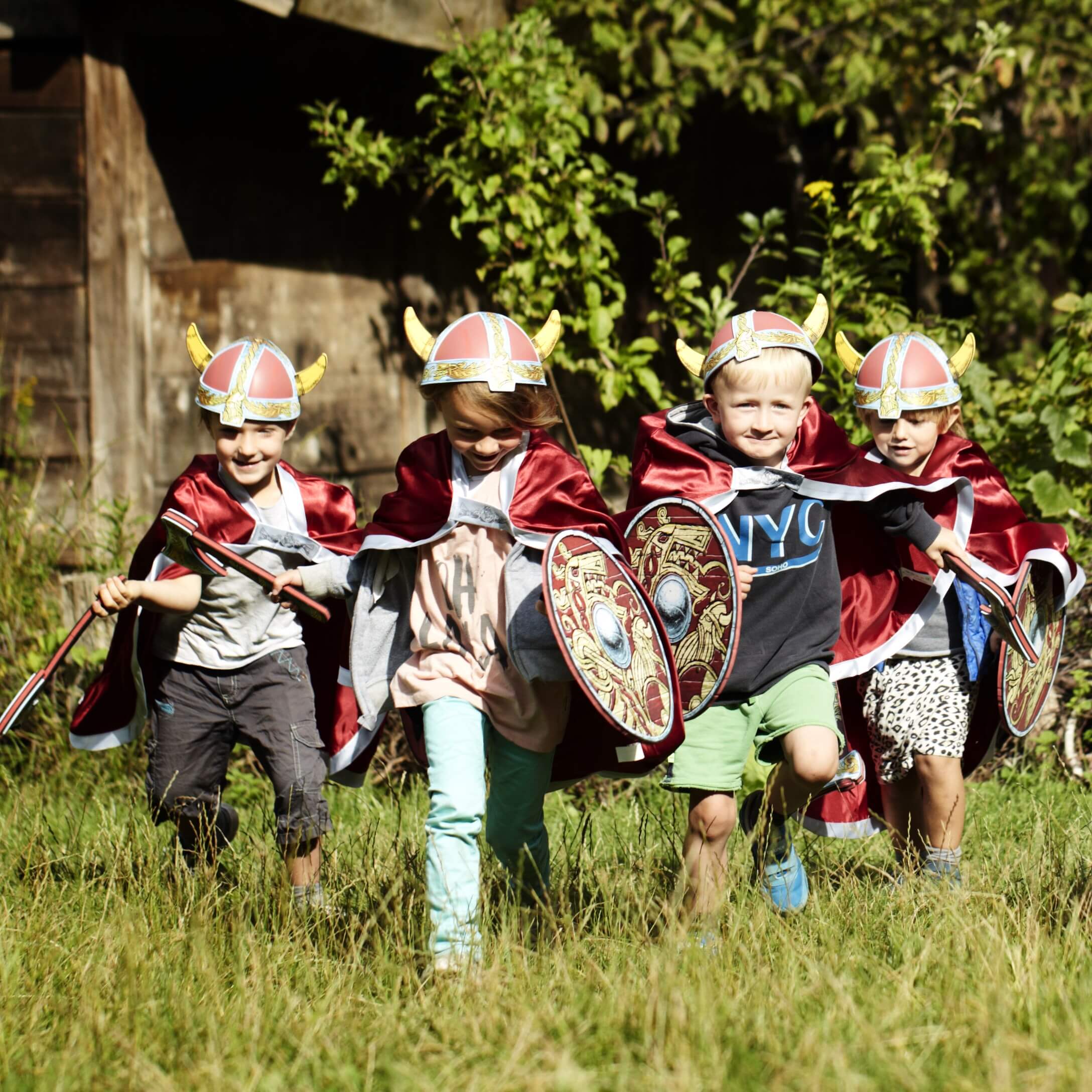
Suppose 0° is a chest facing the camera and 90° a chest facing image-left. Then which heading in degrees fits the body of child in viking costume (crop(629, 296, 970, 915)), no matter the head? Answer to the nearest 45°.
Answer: approximately 0°

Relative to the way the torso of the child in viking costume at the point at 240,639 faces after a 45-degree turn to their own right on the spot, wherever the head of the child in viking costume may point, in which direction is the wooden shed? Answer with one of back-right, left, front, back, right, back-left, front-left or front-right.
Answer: back-right

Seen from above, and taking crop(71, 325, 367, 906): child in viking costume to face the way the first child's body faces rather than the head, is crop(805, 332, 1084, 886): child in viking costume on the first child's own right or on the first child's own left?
on the first child's own left

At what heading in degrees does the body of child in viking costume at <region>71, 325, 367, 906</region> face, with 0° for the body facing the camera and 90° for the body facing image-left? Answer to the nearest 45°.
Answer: approximately 0°

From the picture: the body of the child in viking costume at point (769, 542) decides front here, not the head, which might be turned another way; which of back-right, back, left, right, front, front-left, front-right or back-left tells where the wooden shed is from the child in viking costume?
back-right

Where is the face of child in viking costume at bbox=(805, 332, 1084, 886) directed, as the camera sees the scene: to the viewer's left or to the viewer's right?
to the viewer's left

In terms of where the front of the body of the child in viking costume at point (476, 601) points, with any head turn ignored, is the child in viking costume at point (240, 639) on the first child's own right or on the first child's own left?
on the first child's own right

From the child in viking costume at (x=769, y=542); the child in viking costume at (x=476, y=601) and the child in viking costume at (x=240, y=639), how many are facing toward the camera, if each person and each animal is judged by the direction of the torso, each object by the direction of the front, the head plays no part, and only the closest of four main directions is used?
3
